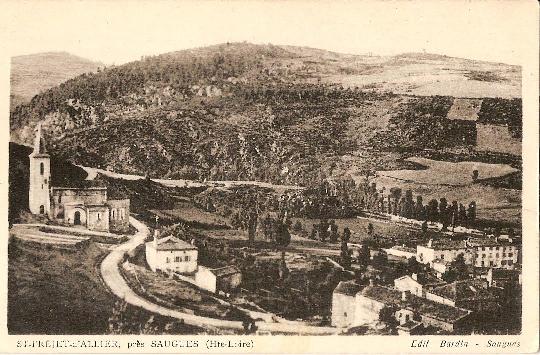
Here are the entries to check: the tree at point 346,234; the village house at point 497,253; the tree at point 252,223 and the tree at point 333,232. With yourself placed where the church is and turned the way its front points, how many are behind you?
4

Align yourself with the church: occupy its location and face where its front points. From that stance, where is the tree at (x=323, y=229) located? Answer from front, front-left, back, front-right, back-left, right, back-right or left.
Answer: left

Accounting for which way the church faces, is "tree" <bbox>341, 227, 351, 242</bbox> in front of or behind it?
behind

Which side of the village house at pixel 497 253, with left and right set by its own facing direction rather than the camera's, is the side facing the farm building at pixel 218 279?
right
